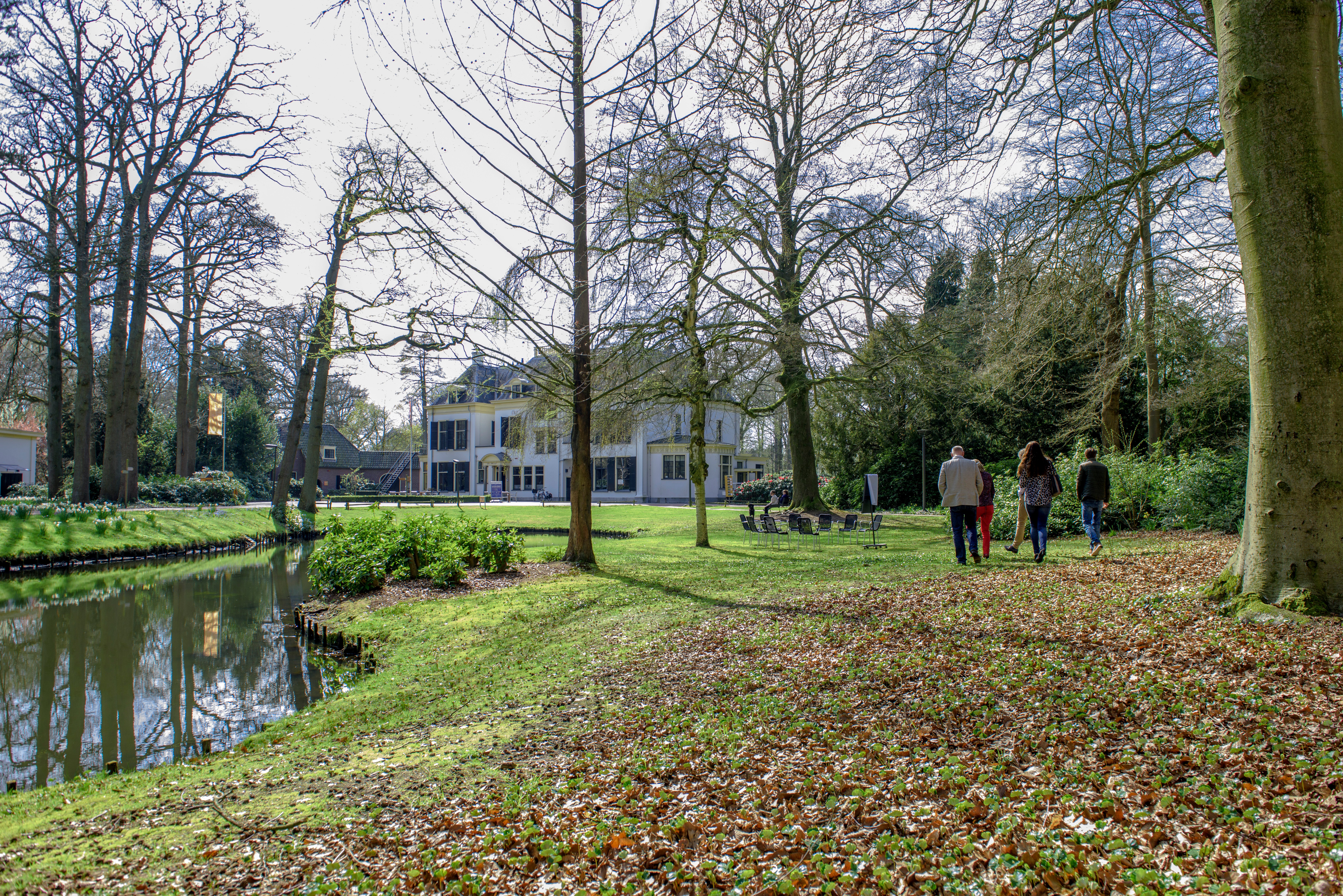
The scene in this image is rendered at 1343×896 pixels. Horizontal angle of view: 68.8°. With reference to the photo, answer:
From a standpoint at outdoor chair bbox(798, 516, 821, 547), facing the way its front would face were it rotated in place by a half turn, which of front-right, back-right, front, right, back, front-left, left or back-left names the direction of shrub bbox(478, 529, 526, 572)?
front

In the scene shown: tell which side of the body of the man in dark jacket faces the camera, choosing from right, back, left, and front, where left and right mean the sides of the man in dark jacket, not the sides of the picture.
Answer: back

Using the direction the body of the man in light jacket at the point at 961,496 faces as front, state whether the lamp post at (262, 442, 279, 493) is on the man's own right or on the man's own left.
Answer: on the man's own left

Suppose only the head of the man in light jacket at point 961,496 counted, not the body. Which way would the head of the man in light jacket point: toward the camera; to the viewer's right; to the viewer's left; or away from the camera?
away from the camera

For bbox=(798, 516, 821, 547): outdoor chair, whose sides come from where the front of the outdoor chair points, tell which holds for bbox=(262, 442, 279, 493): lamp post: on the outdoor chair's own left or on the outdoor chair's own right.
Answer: on the outdoor chair's own left

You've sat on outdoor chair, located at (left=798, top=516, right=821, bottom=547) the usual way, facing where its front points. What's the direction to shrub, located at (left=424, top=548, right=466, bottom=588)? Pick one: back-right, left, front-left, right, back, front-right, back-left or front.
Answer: back

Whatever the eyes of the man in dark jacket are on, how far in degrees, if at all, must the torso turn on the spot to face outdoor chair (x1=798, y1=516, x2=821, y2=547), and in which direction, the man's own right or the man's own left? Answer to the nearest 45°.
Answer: approximately 45° to the man's own left

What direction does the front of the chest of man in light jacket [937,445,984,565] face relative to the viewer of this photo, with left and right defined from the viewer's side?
facing away from the viewer

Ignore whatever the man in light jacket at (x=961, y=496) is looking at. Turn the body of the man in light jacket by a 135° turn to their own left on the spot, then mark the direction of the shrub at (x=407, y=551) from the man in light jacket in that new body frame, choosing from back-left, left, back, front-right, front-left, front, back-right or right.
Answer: front-right

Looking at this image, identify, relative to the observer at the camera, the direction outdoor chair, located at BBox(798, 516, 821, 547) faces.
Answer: facing away from the viewer and to the right of the viewer

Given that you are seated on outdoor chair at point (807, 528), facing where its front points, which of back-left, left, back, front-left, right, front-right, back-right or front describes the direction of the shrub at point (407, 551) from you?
back
